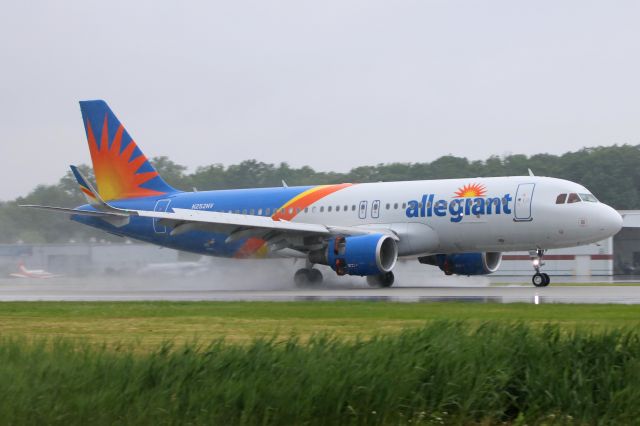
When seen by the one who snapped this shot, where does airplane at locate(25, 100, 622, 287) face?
facing the viewer and to the right of the viewer
